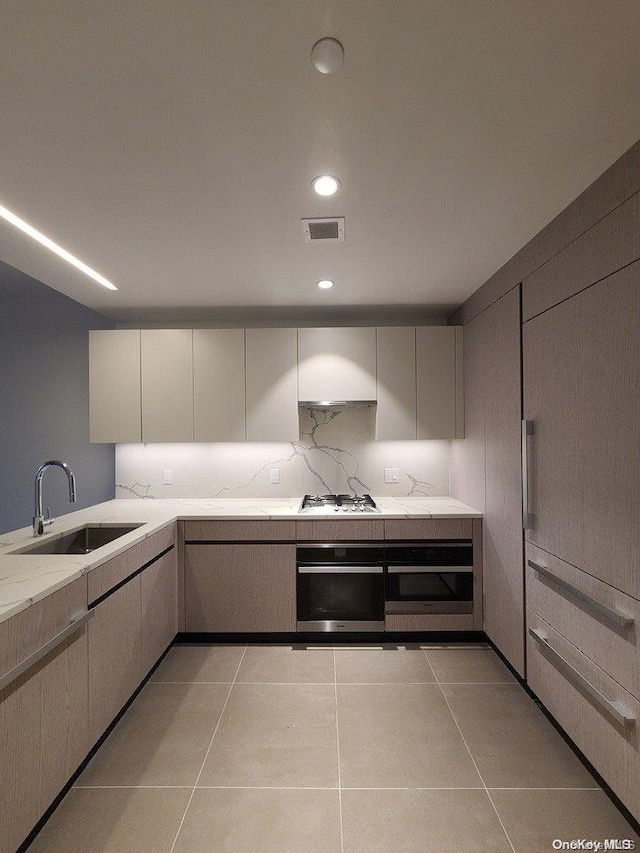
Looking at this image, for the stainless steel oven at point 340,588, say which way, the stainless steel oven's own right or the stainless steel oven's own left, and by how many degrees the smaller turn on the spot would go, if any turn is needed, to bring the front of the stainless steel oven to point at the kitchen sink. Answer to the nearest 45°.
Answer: approximately 90° to the stainless steel oven's own right

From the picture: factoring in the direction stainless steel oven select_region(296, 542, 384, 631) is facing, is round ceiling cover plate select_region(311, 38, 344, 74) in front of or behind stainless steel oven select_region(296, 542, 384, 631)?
in front

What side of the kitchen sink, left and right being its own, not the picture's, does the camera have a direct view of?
right

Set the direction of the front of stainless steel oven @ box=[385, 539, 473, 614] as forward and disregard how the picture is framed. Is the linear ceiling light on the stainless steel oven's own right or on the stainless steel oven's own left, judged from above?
on the stainless steel oven's own right

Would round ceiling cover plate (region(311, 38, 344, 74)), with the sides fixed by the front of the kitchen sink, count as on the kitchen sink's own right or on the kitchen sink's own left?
on the kitchen sink's own right
